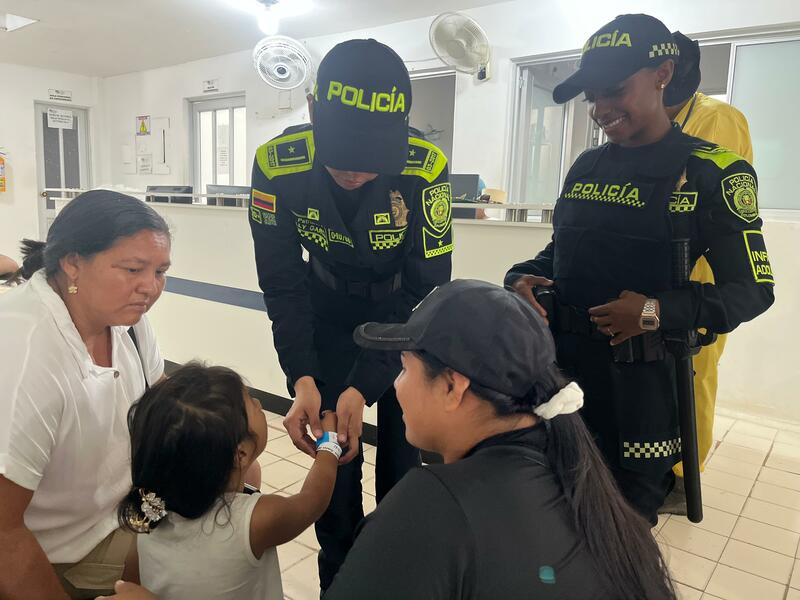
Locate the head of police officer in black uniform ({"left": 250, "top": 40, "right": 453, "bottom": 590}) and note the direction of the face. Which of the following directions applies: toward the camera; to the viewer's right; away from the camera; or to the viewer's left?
toward the camera

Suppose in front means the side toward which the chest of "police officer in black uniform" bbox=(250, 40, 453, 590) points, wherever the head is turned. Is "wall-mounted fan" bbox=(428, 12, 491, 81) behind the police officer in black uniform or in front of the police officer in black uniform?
behind

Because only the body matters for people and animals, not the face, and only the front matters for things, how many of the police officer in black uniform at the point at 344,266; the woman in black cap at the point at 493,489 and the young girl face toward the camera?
1

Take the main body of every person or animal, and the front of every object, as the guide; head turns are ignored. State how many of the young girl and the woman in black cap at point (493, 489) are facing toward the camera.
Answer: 0

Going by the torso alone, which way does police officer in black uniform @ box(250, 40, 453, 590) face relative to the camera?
toward the camera

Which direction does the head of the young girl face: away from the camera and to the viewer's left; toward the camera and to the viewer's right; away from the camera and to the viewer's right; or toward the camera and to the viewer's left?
away from the camera and to the viewer's right

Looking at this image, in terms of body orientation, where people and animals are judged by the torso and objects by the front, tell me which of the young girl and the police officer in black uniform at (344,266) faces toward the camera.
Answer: the police officer in black uniform

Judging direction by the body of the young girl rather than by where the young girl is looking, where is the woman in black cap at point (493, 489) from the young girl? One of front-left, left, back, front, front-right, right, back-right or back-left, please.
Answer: right

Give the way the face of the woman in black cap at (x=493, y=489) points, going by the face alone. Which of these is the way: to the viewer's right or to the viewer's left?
to the viewer's left

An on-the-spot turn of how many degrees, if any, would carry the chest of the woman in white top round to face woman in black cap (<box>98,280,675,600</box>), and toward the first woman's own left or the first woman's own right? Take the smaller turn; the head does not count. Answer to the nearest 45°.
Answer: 0° — they already face them

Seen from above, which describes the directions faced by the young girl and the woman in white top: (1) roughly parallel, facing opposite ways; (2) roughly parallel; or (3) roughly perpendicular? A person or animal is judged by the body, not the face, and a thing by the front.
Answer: roughly perpendicular

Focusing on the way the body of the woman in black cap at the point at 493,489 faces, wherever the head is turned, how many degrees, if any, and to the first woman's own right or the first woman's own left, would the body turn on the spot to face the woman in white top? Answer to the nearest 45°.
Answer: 0° — they already face them

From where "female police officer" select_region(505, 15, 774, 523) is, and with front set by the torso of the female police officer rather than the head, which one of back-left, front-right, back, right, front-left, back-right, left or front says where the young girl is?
front

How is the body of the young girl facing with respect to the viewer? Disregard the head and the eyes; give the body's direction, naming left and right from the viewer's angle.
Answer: facing away from the viewer and to the right of the viewer

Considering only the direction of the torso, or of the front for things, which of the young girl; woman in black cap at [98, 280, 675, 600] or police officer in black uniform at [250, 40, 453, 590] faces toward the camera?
the police officer in black uniform

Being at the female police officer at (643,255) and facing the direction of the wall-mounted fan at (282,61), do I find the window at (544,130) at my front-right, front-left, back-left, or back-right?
front-right

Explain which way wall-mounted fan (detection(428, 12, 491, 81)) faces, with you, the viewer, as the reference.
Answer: facing the viewer and to the left of the viewer

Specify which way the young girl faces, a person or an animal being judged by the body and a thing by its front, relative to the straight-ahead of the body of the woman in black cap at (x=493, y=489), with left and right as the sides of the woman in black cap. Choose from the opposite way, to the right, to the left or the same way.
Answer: to the right

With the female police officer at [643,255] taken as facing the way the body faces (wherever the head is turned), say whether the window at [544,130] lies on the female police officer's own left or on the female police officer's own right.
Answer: on the female police officer's own right

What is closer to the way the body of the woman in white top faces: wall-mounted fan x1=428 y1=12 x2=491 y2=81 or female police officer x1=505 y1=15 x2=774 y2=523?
the female police officer

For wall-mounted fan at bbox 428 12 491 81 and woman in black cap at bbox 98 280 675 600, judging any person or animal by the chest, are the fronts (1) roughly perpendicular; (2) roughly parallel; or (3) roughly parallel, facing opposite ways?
roughly perpendicular
